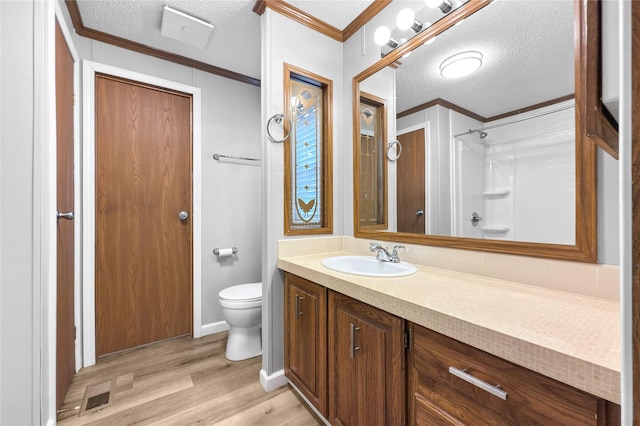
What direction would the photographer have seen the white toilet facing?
facing the viewer and to the left of the viewer

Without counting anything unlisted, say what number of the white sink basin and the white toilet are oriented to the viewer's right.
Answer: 0

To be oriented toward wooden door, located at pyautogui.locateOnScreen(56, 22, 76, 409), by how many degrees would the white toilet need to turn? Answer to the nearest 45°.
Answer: approximately 45° to its right

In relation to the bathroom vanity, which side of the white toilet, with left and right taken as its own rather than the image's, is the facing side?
left

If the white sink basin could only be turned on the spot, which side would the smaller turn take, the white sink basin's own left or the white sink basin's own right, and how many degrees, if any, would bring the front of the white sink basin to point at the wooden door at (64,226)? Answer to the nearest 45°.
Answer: approximately 45° to the white sink basin's own right

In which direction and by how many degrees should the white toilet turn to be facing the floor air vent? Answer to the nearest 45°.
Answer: approximately 45° to its right
